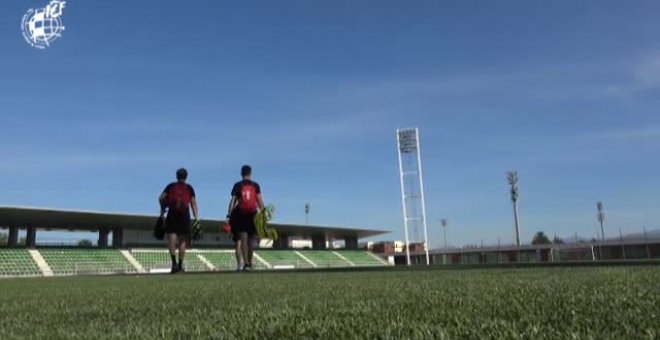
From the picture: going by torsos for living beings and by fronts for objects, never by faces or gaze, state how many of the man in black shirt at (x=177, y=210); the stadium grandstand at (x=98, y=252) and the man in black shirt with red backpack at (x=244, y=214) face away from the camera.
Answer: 2

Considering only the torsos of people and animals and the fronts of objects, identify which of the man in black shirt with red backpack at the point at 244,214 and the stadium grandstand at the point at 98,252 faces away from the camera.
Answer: the man in black shirt with red backpack

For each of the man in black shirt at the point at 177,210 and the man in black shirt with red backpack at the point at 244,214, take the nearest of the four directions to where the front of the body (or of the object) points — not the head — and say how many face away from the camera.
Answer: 2

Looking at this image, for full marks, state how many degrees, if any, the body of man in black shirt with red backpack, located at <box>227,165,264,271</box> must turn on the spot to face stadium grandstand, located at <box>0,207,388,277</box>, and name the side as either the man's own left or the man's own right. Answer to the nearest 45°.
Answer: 0° — they already face it

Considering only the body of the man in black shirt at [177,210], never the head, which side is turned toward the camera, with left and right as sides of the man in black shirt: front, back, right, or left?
back

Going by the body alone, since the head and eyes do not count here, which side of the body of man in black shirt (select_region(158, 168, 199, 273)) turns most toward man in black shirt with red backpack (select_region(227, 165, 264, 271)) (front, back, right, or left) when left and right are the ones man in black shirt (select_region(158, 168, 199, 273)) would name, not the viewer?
right

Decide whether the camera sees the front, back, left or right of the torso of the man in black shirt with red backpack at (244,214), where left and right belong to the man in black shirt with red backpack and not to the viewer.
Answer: back

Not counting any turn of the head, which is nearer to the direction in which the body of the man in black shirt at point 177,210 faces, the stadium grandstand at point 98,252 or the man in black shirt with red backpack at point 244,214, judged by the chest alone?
the stadium grandstand
